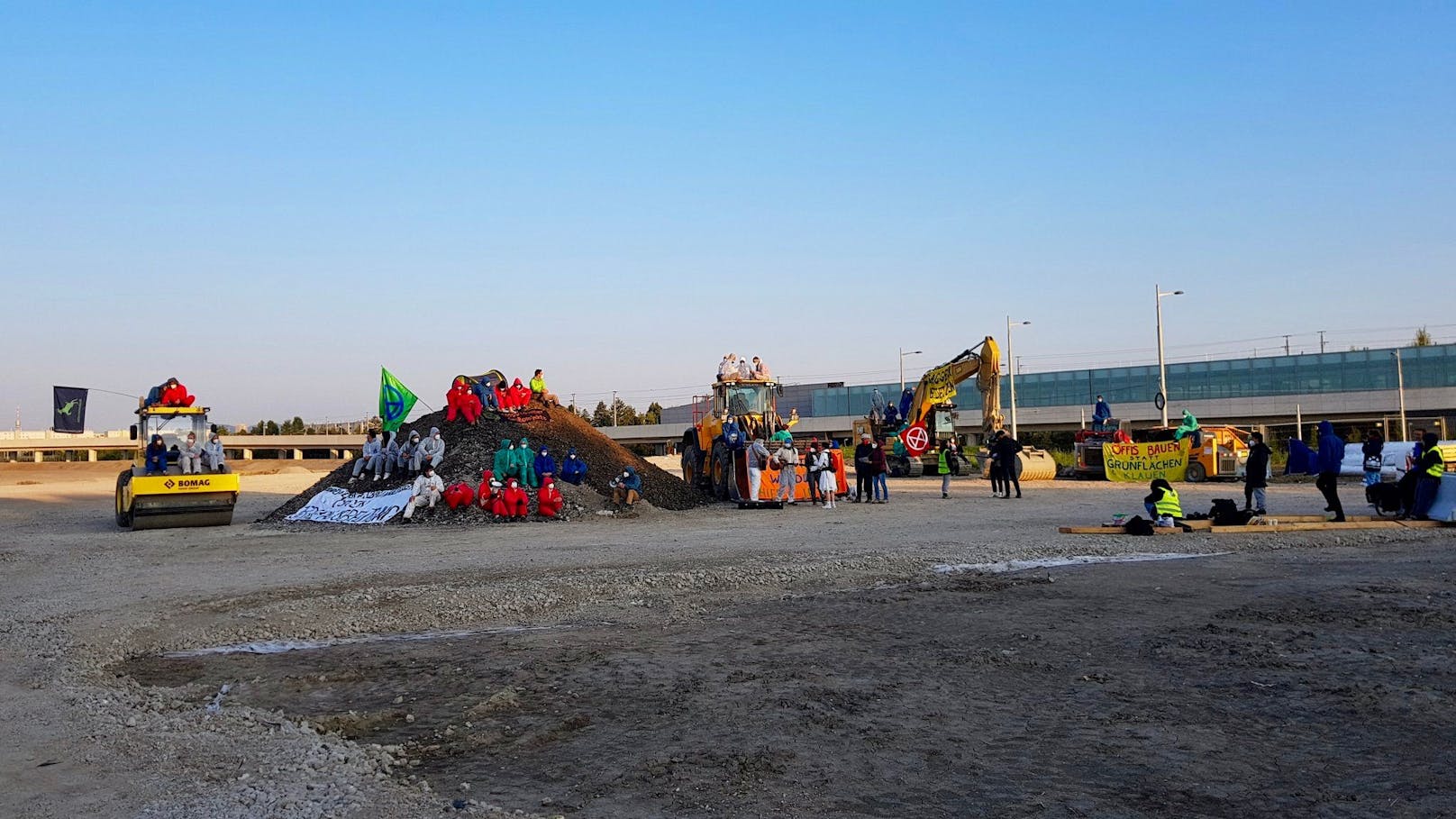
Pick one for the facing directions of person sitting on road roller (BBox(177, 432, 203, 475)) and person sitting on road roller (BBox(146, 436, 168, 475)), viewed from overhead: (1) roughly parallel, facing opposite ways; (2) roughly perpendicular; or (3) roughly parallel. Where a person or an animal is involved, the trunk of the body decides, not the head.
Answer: roughly parallel

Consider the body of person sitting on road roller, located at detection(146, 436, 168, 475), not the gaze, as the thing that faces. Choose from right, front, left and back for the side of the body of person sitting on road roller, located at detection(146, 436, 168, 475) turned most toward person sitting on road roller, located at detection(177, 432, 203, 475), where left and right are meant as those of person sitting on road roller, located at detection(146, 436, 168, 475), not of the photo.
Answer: left

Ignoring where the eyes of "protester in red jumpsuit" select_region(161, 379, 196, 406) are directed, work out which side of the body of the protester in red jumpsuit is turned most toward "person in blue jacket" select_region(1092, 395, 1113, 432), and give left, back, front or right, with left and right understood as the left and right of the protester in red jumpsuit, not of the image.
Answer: left

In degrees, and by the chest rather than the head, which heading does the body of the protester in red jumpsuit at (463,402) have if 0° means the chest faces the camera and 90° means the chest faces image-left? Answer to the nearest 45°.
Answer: approximately 0°

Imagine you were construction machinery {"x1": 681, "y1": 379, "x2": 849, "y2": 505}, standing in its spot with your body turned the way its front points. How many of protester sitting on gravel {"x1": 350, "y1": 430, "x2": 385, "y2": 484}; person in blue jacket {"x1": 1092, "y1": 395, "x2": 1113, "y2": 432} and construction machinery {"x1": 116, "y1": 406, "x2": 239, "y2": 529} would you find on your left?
1

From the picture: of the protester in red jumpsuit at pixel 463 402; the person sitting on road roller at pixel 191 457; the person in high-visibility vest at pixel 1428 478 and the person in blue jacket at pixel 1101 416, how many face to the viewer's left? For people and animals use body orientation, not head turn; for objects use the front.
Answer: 1

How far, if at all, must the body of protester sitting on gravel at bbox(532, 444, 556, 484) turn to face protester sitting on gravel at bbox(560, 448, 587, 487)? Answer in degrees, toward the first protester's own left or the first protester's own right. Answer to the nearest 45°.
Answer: approximately 135° to the first protester's own left

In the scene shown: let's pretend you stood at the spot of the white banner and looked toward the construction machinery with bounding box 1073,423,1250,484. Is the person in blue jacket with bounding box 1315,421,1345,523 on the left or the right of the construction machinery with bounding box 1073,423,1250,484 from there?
right

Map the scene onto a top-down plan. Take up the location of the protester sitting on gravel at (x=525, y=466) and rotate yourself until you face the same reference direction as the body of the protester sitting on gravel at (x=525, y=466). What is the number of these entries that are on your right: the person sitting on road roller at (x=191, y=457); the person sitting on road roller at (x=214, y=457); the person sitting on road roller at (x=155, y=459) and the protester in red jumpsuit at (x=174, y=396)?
4

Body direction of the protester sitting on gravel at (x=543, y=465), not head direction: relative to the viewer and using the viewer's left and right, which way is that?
facing the viewer

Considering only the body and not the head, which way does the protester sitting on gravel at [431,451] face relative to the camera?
toward the camera

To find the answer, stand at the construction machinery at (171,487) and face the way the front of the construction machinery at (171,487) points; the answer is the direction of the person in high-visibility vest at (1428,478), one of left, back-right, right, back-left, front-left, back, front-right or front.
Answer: front-left

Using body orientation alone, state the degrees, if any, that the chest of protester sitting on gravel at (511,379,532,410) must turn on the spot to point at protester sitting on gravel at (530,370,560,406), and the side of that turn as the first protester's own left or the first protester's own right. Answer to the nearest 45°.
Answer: approximately 135° to the first protester's own left

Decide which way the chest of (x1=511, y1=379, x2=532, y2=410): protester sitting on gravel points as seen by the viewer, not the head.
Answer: toward the camera
